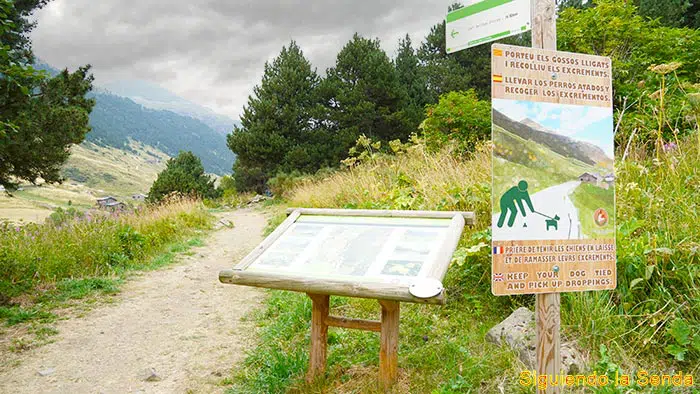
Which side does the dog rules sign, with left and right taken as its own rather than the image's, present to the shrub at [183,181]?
back

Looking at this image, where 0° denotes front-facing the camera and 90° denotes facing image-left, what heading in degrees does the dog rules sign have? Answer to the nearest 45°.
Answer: approximately 315°

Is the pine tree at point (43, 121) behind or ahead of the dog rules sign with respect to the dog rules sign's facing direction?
behind

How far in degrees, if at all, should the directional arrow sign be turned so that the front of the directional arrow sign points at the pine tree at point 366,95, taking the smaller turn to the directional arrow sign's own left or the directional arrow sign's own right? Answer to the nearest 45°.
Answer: approximately 135° to the directional arrow sign's own right

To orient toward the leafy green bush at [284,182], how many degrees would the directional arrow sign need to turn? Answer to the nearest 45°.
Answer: approximately 90° to its right

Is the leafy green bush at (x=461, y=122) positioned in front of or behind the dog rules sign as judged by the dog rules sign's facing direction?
behind

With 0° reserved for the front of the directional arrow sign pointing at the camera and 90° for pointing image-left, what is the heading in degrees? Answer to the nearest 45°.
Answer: approximately 45°

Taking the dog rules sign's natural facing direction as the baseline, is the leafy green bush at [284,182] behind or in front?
behind

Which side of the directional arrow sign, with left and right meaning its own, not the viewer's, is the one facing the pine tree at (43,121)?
right

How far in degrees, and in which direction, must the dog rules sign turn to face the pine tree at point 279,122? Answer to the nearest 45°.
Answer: approximately 180°
